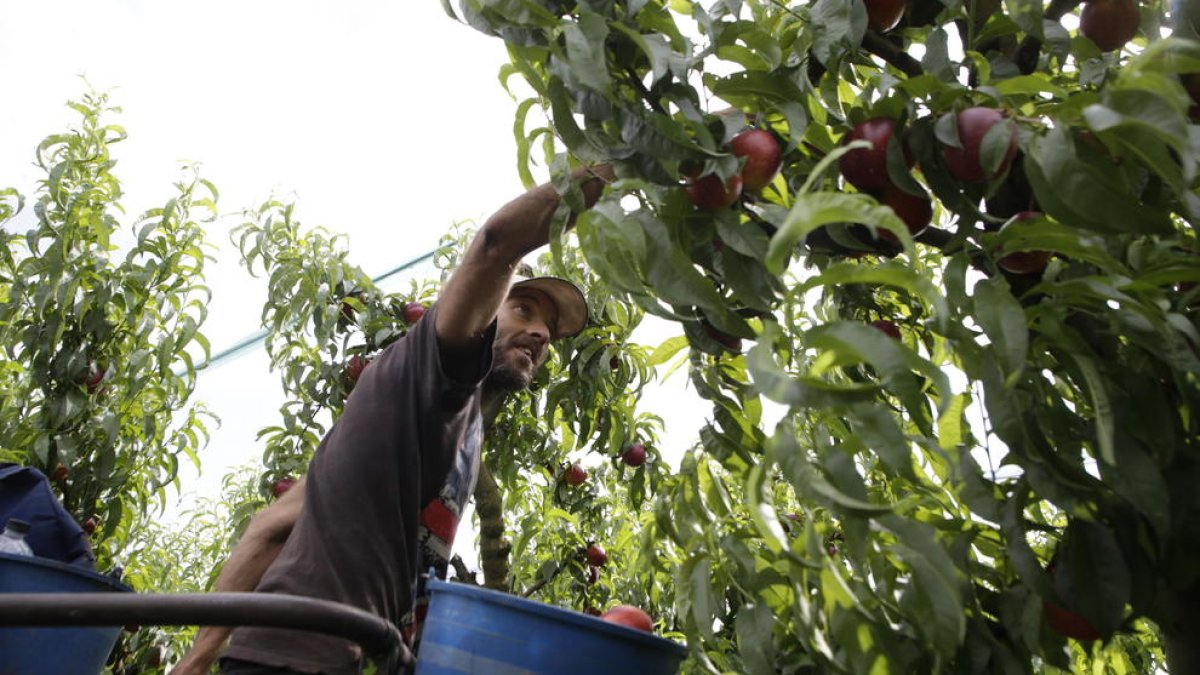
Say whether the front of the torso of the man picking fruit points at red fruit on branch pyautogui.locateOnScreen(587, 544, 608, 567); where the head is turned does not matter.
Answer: no

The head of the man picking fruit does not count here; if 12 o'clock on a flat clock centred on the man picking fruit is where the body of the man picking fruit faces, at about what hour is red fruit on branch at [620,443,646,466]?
The red fruit on branch is roughly at 10 o'clock from the man picking fruit.

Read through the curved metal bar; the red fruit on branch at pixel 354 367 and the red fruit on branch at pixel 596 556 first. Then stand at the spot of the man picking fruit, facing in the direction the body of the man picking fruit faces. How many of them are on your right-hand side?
1

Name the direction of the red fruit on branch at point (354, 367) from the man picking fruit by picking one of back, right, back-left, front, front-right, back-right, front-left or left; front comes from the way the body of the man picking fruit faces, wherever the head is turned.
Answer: left

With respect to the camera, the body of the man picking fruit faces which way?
to the viewer's right

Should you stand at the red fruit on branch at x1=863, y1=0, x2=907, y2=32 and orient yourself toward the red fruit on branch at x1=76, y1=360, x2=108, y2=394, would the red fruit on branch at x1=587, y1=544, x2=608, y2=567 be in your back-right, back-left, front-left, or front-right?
front-right

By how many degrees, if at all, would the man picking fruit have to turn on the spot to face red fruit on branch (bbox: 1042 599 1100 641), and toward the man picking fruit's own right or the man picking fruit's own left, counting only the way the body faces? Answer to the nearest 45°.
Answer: approximately 45° to the man picking fruit's own right

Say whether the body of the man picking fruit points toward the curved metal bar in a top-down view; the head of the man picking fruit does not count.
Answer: no
